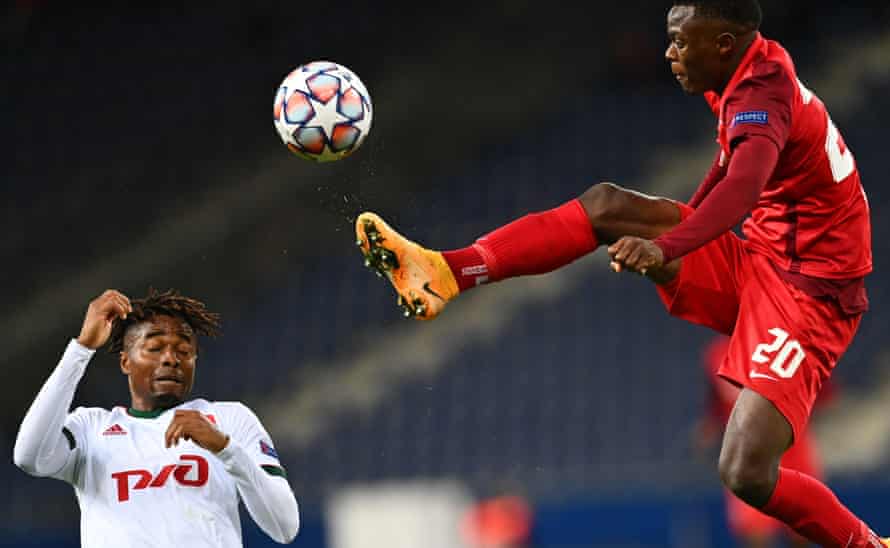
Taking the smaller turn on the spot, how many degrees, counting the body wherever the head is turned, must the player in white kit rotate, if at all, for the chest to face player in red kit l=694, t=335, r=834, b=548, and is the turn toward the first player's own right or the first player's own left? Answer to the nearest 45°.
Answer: approximately 135° to the first player's own left

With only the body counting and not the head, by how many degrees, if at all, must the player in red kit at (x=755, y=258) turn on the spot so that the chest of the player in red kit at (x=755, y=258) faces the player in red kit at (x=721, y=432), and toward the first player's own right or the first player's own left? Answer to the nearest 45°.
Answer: approximately 90° to the first player's own right

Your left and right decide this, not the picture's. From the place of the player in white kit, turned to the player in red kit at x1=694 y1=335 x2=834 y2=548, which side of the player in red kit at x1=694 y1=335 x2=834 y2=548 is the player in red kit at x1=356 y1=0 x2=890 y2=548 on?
right

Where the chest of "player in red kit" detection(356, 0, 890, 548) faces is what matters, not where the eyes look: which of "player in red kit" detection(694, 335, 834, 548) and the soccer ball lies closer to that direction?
the soccer ball

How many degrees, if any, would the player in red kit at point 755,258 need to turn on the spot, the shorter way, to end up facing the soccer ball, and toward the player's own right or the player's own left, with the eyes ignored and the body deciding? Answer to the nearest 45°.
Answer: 0° — they already face it

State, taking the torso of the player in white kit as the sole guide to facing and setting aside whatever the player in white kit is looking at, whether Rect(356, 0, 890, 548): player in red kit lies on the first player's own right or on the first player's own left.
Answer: on the first player's own left

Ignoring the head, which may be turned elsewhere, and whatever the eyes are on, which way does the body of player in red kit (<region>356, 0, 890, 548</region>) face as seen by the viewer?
to the viewer's left

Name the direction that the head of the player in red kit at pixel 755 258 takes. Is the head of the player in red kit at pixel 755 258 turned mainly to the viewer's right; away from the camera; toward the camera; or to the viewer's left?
to the viewer's left

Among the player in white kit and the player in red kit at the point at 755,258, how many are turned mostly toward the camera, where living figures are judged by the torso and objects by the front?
1

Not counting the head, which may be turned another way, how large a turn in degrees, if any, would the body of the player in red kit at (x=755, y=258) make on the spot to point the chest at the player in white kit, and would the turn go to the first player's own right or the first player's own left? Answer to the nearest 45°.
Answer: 0° — they already face them
